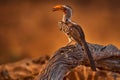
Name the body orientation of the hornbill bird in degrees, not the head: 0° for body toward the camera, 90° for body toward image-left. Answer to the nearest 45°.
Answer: approximately 90°
